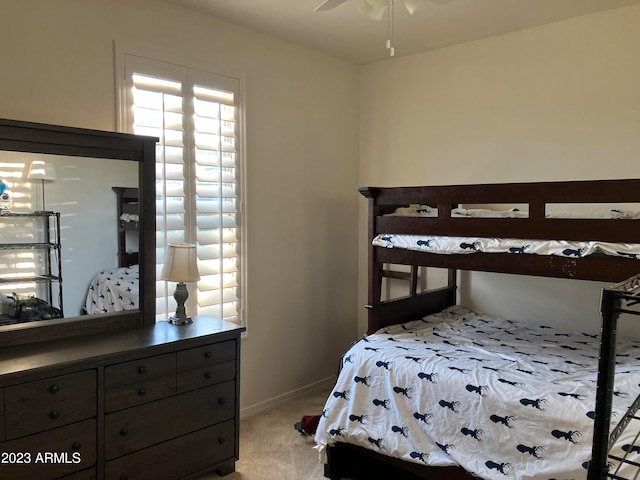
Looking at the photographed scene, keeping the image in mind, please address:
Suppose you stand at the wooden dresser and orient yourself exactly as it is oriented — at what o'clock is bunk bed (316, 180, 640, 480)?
The bunk bed is roughly at 11 o'clock from the wooden dresser.

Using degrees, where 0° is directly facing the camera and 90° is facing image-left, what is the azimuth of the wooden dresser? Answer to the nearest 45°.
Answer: approximately 315°

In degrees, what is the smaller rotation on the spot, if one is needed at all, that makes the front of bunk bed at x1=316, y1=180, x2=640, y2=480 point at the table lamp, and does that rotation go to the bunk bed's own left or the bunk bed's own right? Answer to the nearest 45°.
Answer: approximately 45° to the bunk bed's own right
